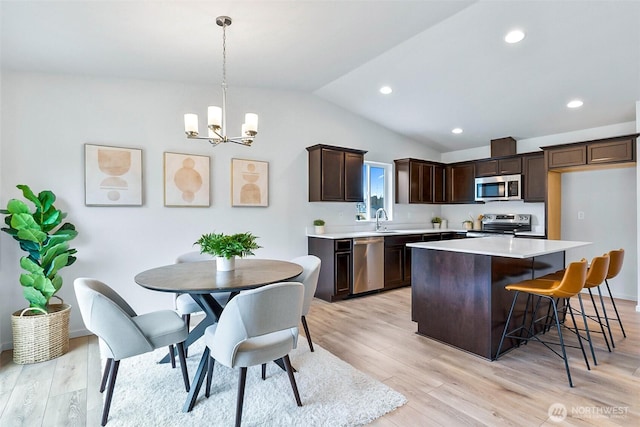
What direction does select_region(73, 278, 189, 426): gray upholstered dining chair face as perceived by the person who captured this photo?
facing away from the viewer and to the right of the viewer

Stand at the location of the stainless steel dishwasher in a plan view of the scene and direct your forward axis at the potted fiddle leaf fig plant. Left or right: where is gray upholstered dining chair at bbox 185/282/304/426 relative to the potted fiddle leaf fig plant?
left

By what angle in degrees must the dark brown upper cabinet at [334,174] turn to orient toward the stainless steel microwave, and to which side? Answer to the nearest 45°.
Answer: approximately 45° to its left

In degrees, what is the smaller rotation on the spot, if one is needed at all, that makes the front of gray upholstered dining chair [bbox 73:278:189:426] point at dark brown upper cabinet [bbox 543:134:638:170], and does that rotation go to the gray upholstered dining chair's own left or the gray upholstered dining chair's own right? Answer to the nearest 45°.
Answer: approximately 45° to the gray upholstered dining chair's own right

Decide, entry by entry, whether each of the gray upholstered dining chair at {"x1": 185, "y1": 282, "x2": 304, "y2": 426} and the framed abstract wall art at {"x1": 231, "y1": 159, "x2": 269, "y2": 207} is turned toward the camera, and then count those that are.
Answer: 1

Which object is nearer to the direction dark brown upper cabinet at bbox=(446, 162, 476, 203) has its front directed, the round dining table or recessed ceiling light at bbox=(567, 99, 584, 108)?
the round dining table

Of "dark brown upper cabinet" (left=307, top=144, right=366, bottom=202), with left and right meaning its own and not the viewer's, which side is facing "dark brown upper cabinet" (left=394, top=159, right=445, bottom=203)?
left

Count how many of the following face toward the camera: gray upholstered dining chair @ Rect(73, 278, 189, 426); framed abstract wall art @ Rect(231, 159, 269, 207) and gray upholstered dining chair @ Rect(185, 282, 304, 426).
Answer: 1

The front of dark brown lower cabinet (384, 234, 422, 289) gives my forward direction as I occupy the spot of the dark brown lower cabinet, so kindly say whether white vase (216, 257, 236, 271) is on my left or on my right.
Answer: on my right

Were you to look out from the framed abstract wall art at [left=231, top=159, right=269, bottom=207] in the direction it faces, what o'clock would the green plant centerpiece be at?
The green plant centerpiece is roughly at 12 o'clock from the framed abstract wall art.

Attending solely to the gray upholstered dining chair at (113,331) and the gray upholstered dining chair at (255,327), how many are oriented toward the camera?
0

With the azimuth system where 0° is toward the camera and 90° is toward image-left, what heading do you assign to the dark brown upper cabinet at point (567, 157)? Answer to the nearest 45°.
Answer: approximately 45°

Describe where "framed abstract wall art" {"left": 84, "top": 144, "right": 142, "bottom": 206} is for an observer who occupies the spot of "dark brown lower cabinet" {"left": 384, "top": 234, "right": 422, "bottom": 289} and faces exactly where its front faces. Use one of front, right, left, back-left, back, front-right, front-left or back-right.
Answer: right

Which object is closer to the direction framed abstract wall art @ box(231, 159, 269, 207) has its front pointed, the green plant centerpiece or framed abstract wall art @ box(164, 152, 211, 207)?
the green plant centerpiece

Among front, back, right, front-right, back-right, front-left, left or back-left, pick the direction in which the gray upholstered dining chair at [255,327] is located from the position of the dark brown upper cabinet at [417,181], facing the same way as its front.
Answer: front-right
